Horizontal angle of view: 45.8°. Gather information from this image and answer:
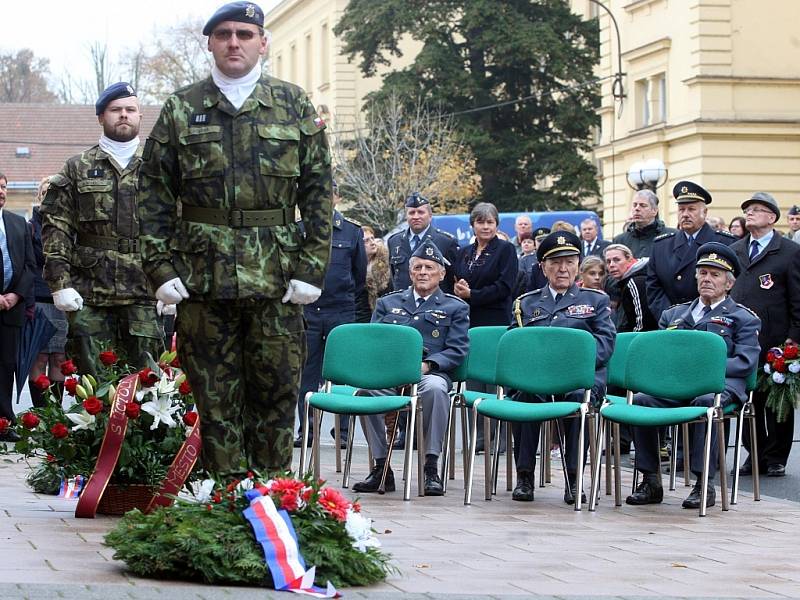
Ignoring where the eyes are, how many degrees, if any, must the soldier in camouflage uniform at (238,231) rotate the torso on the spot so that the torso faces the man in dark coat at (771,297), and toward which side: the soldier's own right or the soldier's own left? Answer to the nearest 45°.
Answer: approximately 135° to the soldier's own left

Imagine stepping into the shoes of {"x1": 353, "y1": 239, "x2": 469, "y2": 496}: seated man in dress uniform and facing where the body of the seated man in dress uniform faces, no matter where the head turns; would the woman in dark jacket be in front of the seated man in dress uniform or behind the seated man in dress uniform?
behind

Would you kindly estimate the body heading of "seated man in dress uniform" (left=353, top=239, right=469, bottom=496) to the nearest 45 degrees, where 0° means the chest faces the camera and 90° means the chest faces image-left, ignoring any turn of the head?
approximately 0°

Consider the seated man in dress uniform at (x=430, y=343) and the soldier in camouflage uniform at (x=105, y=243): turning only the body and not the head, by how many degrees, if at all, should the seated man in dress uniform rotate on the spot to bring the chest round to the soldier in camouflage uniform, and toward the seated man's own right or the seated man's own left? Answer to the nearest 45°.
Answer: approximately 45° to the seated man's own right

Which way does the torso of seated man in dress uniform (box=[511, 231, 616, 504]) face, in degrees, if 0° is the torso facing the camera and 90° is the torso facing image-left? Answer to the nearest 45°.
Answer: approximately 0°
